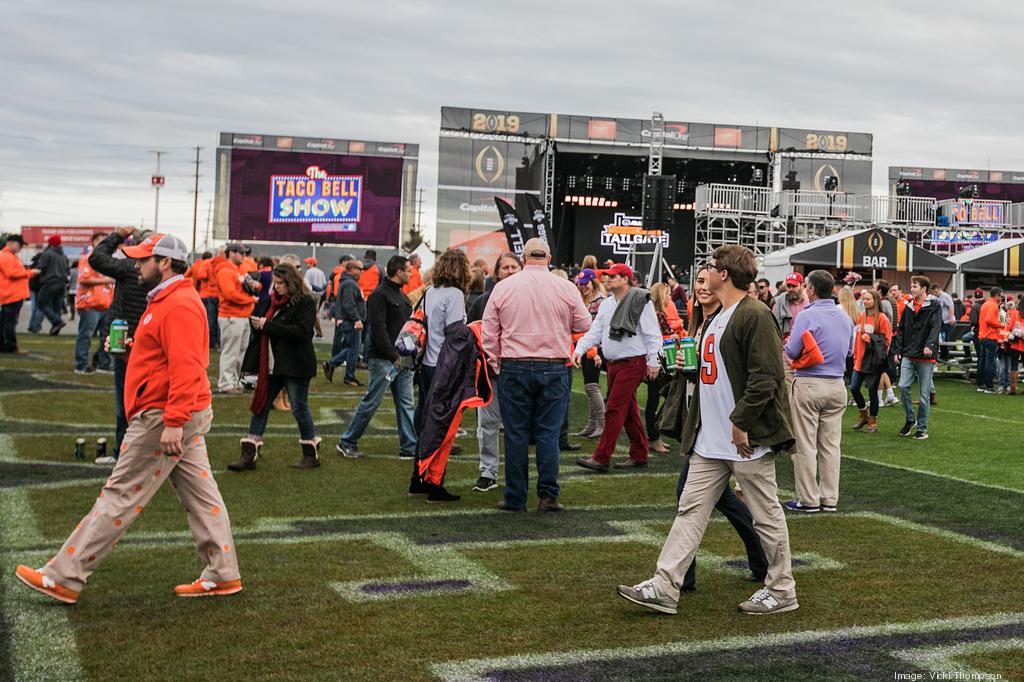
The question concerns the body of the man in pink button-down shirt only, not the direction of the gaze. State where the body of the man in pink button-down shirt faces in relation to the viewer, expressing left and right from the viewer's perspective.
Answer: facing away from the viewer

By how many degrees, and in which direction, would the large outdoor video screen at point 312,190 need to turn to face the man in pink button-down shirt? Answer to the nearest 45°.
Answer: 0° — it already faces them

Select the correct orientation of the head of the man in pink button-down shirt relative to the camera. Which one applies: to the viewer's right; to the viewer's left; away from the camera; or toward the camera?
away from the camera

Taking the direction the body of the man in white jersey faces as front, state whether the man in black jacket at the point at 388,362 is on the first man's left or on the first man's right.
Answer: on the first man's right

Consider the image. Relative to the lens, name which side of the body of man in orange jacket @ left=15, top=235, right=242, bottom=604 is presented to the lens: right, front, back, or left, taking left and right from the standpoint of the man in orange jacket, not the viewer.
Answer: left

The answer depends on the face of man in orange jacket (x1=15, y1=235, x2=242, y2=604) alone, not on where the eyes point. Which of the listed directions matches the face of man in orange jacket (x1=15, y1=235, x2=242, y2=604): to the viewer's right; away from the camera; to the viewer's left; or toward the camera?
to the viewer's left

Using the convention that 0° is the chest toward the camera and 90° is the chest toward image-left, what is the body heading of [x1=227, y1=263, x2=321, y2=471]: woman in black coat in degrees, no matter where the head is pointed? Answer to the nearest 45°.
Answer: approximately 45°

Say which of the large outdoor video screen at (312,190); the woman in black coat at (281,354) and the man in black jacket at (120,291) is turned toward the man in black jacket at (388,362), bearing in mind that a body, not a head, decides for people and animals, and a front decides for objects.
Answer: the large outdoor video screen

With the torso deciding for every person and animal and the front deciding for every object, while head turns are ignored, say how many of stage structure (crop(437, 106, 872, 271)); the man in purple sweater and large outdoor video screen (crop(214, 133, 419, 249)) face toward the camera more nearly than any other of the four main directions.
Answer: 2

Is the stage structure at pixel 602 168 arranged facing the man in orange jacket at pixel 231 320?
yes

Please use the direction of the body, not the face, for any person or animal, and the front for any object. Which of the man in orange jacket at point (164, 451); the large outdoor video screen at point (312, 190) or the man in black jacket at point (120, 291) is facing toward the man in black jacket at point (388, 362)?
the large outdoor video screen
